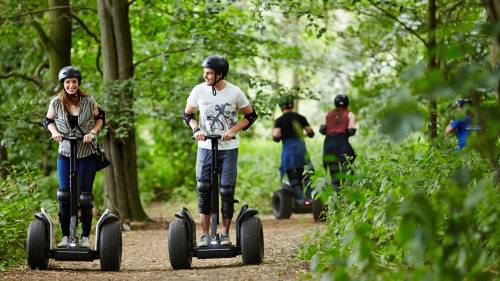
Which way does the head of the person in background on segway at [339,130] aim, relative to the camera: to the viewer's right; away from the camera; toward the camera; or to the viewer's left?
away from the camera

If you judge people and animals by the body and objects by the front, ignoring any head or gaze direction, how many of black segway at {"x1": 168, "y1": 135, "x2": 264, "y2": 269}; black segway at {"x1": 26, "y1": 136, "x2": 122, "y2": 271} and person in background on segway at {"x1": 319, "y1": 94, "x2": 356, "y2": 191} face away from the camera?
1

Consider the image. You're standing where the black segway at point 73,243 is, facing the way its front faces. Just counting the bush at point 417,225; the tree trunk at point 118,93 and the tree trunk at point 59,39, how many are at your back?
2

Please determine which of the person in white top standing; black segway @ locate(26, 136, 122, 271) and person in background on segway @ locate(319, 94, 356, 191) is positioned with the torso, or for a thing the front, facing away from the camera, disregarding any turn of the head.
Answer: the person in background on segway

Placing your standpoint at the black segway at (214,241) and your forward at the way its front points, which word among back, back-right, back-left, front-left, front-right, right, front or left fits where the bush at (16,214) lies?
back-right

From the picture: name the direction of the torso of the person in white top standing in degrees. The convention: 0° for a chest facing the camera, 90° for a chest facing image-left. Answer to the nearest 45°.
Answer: approximately 0°

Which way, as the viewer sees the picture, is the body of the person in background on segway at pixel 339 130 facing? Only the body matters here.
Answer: away from the camera

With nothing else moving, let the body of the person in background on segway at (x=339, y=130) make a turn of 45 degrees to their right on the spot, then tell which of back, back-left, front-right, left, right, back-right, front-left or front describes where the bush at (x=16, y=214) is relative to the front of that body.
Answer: back

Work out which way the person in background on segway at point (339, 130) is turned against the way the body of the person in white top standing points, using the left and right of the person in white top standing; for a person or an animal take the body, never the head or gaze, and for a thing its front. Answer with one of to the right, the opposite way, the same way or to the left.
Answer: the opposite way
